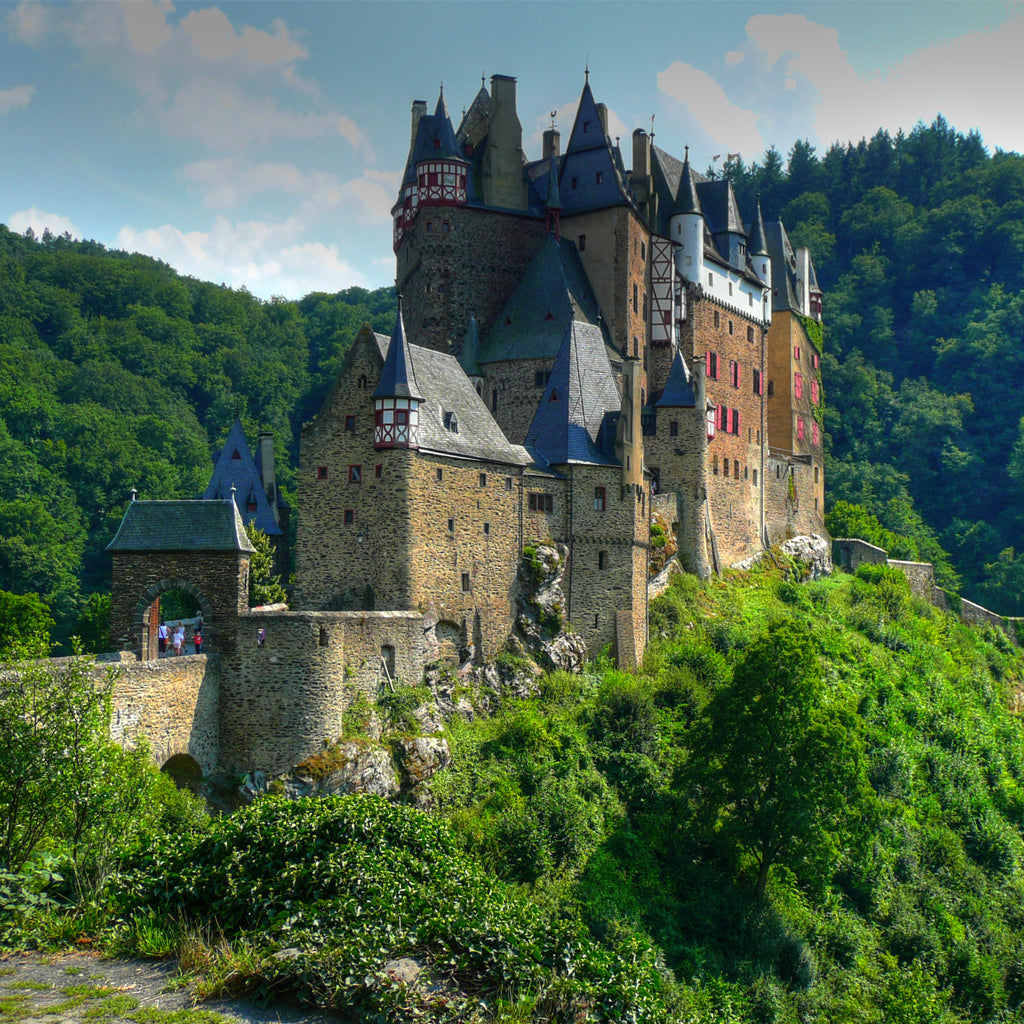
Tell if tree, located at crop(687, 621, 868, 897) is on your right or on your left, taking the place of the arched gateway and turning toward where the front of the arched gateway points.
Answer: on your left

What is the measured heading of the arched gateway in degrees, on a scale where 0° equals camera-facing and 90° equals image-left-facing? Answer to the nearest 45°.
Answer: approximately 0°

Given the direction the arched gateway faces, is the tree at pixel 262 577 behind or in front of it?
behind
